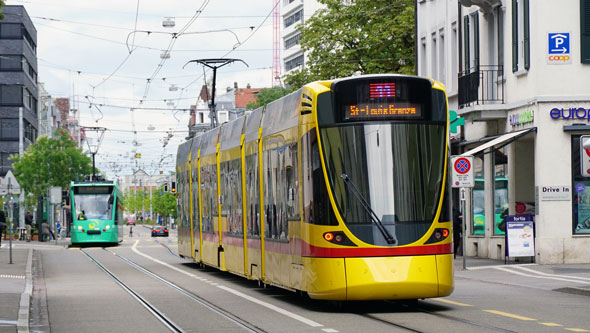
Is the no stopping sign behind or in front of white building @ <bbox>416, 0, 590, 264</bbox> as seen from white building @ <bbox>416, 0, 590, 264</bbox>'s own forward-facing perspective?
in front

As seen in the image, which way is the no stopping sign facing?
toward the camera

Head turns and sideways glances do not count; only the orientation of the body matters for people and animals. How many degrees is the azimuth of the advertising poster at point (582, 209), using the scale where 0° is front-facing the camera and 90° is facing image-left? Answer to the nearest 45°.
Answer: approximately 0°

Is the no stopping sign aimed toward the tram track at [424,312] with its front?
yes

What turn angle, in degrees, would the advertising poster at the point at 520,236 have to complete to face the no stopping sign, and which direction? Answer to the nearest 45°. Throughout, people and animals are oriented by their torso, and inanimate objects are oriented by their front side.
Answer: approximately 45° to its right

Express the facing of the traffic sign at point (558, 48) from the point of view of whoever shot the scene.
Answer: facing the viewer

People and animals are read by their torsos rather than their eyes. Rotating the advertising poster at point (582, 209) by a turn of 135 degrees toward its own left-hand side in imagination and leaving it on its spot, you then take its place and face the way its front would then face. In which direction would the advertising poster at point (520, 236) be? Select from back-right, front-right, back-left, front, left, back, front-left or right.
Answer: back

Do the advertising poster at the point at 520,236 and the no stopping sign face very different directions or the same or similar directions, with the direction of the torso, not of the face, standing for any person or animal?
same or similar directions

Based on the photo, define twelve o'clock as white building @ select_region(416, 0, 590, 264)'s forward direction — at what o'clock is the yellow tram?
The yellow tram is roughly at 11 o'clock from the white building.

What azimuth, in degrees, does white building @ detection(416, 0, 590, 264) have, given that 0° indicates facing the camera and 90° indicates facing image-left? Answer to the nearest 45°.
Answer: approximately 45°

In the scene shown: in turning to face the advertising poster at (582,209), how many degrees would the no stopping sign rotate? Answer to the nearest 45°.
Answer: approximately 135° to its left

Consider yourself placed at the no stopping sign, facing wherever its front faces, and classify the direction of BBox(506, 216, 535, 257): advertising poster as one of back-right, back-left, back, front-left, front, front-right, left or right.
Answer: back-left

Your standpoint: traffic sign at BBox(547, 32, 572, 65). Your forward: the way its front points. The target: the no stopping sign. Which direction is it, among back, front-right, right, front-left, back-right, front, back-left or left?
front-right

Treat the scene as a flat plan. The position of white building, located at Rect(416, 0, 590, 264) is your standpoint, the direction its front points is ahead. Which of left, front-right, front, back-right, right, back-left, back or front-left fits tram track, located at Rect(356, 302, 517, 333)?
front-left

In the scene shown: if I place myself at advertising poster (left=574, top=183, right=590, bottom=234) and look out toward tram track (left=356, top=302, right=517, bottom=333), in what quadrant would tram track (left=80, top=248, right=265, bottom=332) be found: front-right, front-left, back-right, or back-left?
front-right

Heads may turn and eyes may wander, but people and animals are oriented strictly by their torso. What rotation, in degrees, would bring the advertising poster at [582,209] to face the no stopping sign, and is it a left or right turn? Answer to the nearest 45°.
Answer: approximately 45° to its right

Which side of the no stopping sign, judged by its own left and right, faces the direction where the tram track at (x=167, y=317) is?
front

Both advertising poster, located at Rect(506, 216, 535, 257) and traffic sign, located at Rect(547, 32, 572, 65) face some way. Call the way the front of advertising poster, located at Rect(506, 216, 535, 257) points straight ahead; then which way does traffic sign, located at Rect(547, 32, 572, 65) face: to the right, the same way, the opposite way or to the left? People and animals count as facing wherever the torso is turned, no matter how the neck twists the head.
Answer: the same way

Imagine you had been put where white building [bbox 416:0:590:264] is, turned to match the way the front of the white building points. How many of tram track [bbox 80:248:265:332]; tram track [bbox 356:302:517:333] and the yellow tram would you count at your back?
0
